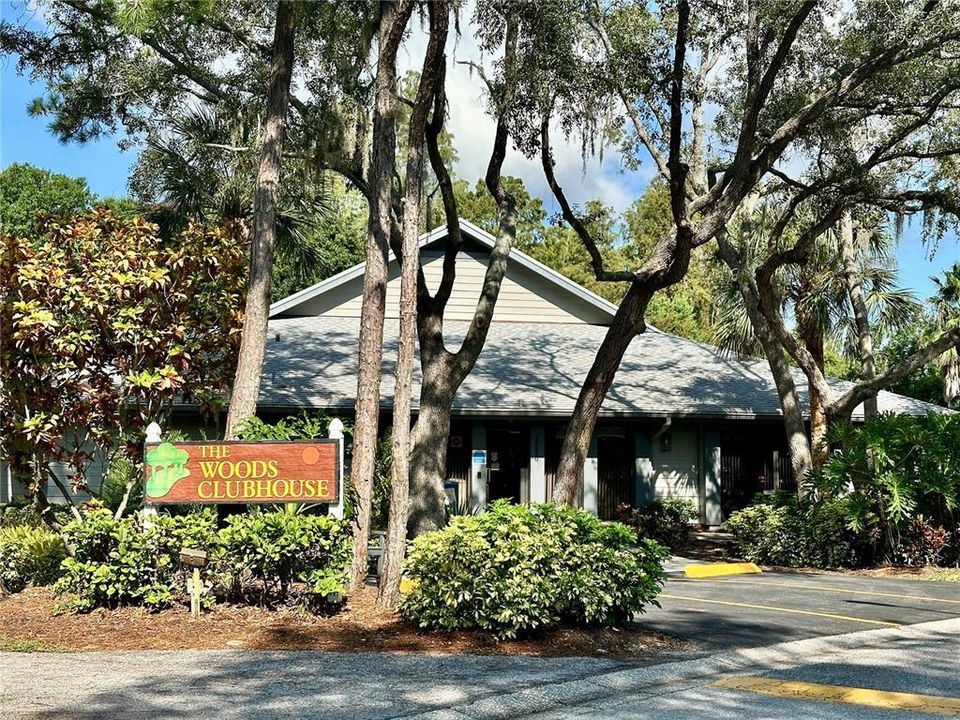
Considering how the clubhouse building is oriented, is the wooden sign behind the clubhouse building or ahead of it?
ahead

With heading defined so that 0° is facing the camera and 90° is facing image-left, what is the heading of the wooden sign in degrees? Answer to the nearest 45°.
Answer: approximately 0°

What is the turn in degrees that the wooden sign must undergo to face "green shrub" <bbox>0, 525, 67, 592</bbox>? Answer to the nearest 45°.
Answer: approximately 135° to its right

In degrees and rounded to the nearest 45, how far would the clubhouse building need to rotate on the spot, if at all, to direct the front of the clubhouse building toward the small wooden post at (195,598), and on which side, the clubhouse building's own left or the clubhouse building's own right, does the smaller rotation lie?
0° — it already faces it

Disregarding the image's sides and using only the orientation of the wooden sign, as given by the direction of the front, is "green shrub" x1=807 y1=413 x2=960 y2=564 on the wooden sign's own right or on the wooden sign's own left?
on the wooden sign's own left

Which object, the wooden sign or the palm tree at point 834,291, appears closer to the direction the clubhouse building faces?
the wooden sign

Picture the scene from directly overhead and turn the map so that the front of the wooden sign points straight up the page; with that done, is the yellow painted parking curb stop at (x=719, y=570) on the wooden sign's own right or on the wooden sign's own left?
on the wooden sign's own left

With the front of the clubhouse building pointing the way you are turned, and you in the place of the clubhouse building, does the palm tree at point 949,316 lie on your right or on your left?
on your left

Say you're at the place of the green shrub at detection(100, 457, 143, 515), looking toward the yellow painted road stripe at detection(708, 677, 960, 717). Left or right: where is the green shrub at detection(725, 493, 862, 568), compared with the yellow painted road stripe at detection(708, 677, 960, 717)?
left

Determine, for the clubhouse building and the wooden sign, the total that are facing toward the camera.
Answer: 2

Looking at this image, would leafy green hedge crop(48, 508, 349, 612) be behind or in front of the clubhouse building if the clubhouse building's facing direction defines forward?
in front
